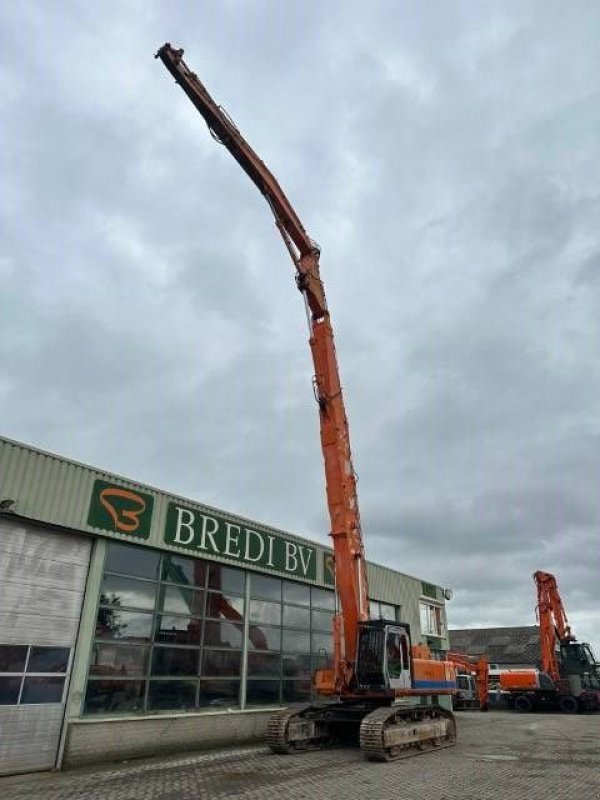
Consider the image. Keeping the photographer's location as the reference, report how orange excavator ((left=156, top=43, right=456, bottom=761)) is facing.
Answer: facing the viewer and to the left of the viewer

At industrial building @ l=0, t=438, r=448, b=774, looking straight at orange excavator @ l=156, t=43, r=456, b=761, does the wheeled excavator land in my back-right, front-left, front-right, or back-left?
front-left

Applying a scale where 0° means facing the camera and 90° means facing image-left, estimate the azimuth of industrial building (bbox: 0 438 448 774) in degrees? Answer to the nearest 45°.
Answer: approximately 315°

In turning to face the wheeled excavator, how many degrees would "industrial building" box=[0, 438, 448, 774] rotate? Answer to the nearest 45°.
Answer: approximately 90° to its left

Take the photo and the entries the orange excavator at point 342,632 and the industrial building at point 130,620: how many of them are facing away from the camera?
0

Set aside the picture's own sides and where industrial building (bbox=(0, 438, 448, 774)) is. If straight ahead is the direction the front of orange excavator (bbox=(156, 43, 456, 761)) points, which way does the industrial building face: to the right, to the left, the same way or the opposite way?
to the left

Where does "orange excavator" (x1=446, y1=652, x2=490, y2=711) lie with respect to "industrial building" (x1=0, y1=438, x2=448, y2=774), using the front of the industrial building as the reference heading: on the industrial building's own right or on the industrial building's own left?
on the industrial building's own left

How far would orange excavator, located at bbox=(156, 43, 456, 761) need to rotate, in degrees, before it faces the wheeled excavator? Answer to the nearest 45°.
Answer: approximately 180°

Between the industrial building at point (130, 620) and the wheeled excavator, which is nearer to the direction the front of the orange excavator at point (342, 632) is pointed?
the industrial building

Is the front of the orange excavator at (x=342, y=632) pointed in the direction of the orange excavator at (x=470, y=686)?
no

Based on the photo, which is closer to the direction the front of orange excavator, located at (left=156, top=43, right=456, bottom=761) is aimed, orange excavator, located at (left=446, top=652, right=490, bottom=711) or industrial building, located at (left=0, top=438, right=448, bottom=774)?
the industrial building
